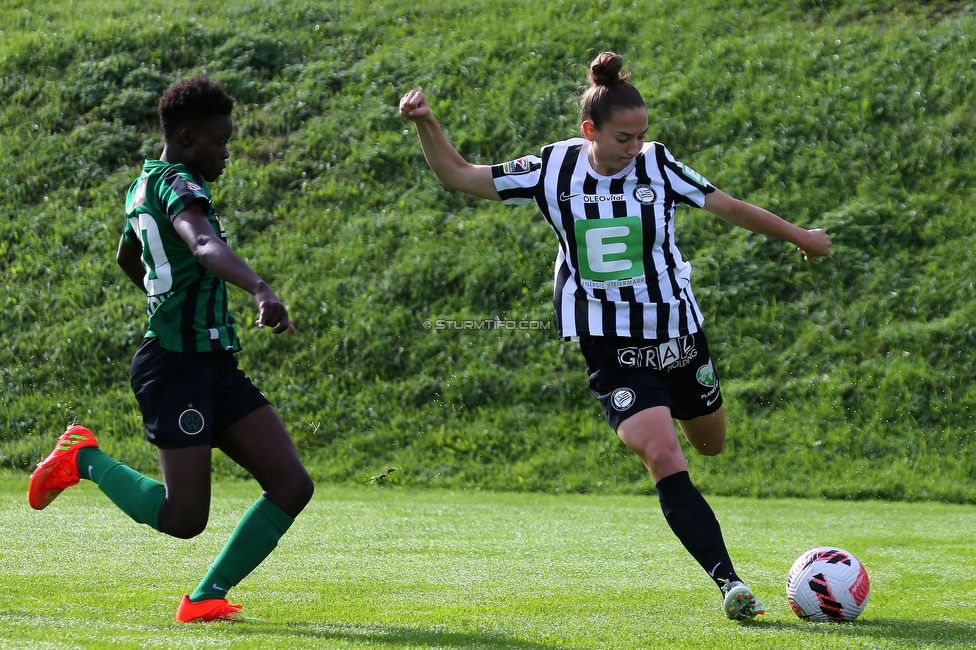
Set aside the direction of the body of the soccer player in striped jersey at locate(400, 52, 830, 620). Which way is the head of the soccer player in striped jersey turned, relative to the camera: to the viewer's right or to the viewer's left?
to the viewer's right

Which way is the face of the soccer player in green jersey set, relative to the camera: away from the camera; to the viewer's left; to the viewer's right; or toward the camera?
to the viewer's right

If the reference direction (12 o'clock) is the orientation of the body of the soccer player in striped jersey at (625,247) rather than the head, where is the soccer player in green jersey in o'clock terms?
The soccer player in green jersey is roughly at 2 o'clock from the soccer player in striped jersey.

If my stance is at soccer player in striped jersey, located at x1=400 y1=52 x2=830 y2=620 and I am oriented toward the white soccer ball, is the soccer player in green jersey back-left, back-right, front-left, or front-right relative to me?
back-right

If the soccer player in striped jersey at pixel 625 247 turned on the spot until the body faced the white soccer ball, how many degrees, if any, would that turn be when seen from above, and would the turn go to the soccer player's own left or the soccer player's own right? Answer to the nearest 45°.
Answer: approximately 45° to the soccer player's own left

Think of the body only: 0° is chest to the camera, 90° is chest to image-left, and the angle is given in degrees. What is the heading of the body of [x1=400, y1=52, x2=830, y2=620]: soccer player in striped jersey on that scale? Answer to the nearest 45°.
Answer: approximately 0°
